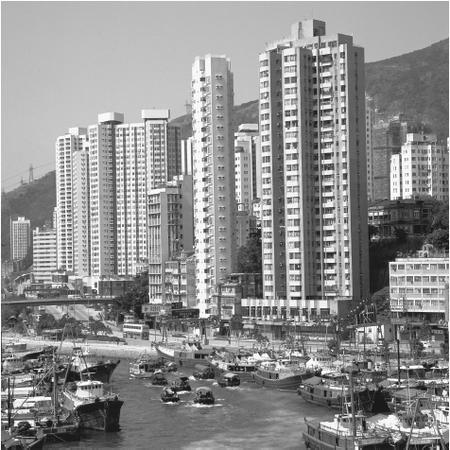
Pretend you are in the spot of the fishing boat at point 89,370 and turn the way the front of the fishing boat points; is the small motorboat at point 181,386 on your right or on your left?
on your right

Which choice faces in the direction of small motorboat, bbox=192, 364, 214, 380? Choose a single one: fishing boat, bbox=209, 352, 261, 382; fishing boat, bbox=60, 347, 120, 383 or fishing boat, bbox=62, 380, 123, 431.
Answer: fishing boat, bbox=60, 347, 120, 383

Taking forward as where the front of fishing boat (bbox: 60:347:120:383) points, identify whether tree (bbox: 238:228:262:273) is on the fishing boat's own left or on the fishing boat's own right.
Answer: on the fishing boat's own left

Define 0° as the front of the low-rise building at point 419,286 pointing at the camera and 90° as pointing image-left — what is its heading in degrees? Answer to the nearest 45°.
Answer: approximately 0°

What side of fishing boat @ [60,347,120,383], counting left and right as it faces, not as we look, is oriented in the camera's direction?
right

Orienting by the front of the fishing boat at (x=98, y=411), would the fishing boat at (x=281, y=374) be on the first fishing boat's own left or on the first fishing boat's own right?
on the first fishing boat's own left

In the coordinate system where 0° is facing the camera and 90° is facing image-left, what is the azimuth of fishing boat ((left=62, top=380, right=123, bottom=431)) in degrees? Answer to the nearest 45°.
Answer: approximately 315°

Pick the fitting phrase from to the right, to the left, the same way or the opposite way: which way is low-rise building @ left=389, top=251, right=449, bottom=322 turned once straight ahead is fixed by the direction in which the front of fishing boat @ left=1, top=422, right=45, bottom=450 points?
to the right

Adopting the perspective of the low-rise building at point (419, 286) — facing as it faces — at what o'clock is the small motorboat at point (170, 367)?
The small motorboat is roughly at 2 o'clock from the low-rise building.

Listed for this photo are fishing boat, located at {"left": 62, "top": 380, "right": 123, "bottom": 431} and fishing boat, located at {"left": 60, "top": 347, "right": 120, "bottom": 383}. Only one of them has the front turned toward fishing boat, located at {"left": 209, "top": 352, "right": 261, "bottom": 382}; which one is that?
fishing boat, located at {"left": 60, "top": 347, "right": 120, "bottom": 383}
